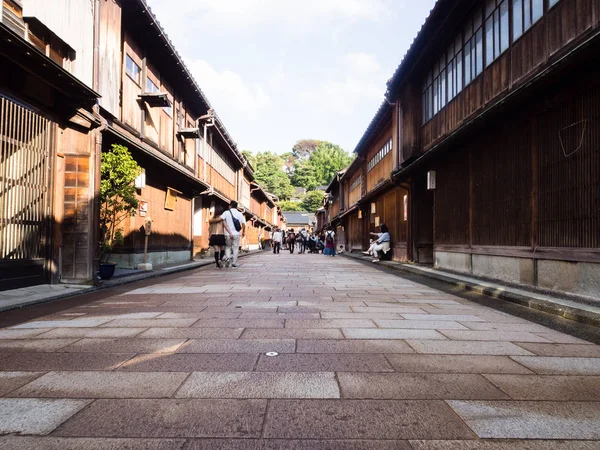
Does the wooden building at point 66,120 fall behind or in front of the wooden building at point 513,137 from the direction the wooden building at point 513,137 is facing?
in front

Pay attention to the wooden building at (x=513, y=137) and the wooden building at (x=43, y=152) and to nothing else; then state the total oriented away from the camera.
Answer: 0

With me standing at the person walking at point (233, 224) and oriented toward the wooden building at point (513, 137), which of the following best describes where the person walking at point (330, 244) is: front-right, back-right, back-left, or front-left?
back-left

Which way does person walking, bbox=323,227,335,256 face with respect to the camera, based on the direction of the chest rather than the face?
away from the camera

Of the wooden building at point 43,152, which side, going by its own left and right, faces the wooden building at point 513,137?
front

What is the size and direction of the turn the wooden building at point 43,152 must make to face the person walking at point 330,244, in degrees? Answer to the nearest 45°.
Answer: approximately 90° to its left

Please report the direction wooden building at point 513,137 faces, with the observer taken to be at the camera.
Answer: facing the viewer and to the left of the viewer

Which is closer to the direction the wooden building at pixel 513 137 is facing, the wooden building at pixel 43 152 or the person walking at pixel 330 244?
the wooden building

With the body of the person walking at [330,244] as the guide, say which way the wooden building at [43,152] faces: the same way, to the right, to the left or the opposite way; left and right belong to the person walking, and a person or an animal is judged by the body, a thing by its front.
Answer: to the right

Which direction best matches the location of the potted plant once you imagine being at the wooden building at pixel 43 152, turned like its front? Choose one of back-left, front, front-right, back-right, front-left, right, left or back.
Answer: left

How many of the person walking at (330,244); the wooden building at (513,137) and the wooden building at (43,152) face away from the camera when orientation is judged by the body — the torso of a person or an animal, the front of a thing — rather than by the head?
1

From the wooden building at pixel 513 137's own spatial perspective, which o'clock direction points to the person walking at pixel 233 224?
The person walking is roughly at 2 o'clock from the wooden building.

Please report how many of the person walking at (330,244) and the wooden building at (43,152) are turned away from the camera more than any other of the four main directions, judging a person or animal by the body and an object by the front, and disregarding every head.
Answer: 1

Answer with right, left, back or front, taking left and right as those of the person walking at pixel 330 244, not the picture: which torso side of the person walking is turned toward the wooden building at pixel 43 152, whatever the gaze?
back

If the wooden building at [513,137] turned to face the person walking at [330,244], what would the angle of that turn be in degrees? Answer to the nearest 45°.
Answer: approximately 90° to its right
